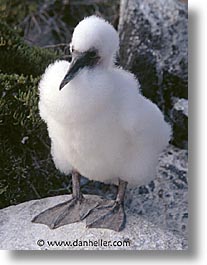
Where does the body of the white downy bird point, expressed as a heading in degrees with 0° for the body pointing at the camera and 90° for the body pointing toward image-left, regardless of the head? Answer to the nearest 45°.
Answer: approximately 45°
